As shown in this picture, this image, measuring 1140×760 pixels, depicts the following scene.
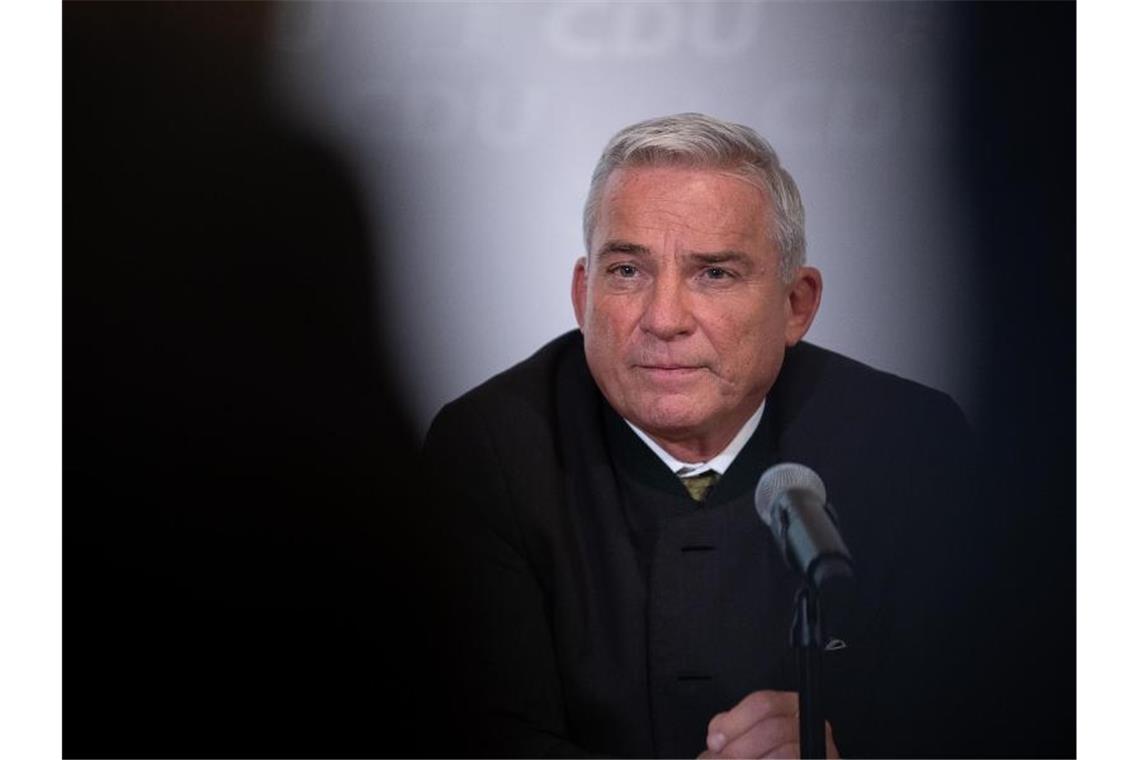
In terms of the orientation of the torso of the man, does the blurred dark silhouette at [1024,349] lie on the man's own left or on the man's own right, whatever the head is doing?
on the man's own left

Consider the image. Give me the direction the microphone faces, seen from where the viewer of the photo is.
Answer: facing away from the viewer and to the left of the viewer

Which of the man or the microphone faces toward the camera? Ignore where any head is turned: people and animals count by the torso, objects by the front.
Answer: the man

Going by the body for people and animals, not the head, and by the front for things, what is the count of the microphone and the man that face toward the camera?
1

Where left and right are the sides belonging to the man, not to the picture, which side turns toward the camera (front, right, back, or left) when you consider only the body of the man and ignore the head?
front
